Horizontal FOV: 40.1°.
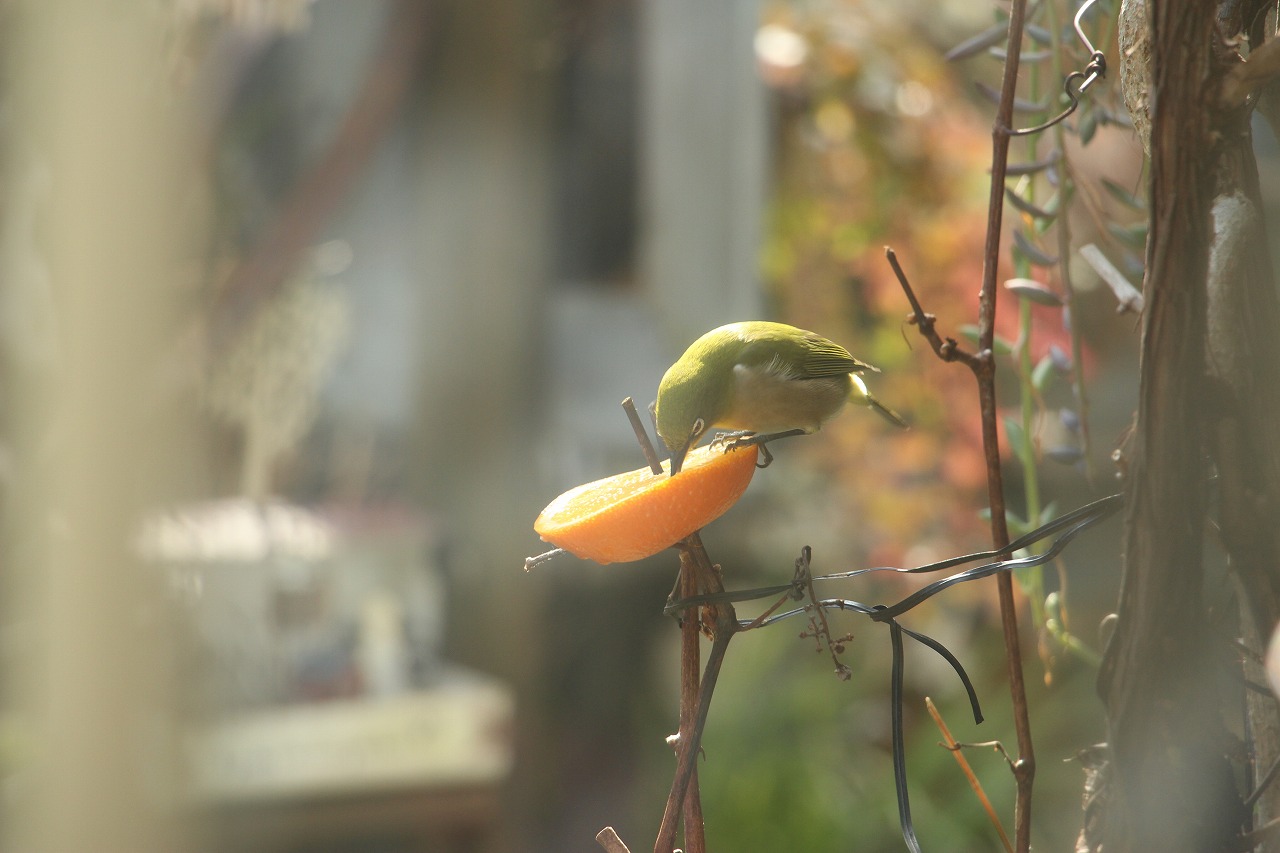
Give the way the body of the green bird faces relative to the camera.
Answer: to the viewer's left
